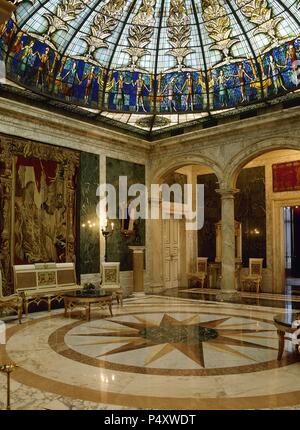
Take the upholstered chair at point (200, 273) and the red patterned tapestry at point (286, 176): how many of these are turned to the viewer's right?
0

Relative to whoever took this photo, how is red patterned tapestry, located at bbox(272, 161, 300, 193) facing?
facing the viewer and to the left of the viewer

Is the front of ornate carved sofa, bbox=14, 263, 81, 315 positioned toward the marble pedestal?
no

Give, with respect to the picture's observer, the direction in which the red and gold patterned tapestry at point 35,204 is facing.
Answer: facing the viewer and to the right of the viewer

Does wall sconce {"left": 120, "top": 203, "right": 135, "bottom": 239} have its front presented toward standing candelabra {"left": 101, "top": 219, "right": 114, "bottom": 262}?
no

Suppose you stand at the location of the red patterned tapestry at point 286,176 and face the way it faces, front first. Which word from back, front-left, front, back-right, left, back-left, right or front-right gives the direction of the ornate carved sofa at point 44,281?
front

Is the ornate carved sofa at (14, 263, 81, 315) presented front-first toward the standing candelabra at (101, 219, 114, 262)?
no

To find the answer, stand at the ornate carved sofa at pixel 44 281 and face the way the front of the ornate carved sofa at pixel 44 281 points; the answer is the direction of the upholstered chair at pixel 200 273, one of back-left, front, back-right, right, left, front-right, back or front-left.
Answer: left

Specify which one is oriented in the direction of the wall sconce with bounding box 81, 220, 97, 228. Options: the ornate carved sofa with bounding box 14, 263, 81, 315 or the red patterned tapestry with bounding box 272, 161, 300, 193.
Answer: the red patterned tapestry

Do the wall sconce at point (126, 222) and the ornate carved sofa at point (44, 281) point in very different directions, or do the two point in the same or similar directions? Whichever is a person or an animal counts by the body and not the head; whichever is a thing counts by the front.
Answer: same or similar directions

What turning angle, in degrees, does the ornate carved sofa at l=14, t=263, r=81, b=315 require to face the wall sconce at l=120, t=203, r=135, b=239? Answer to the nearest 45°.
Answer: approximately 90° to its left

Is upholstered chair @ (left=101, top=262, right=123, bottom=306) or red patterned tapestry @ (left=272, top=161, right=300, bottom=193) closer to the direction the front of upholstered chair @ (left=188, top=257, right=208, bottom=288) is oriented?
the upholstered chair

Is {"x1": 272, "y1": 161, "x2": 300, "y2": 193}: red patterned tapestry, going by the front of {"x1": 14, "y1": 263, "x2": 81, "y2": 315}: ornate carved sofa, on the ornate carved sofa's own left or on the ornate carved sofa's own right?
on the ornate carved sofa's own left

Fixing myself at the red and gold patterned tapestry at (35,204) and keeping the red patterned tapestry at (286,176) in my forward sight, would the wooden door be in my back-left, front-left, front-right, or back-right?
front-left
